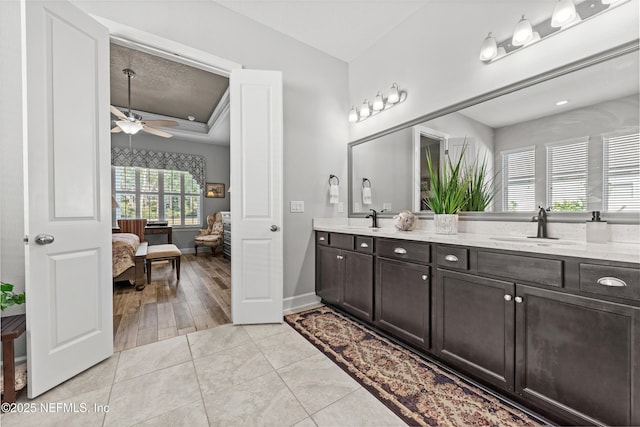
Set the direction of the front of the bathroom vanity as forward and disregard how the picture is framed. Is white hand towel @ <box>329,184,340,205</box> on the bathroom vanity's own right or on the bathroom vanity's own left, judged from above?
on the bathroom vanity's own right

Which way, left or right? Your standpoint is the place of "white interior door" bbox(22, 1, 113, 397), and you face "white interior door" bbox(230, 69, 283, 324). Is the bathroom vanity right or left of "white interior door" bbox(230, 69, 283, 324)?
right

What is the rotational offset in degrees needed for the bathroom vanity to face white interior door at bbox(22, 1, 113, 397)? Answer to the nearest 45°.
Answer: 0° — it already faces it

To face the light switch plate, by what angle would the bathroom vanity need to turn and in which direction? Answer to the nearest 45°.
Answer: approximately 45° to its right

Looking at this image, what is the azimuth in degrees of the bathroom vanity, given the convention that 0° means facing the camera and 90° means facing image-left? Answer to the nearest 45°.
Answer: approximately 45°

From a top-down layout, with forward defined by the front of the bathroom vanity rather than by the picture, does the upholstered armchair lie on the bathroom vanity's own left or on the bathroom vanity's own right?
on the bathroom vanity's own right

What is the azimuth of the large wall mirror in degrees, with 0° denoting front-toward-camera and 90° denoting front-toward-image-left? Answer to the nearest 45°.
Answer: approximately 45°

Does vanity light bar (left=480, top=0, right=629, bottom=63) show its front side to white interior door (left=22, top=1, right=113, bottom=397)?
yes

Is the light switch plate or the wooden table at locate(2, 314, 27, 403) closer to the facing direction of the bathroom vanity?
the wooden table

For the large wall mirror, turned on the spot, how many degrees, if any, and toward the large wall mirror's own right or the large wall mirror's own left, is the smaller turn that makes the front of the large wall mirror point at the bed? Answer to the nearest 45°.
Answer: approximately 45° to the large wall mirror's own right
